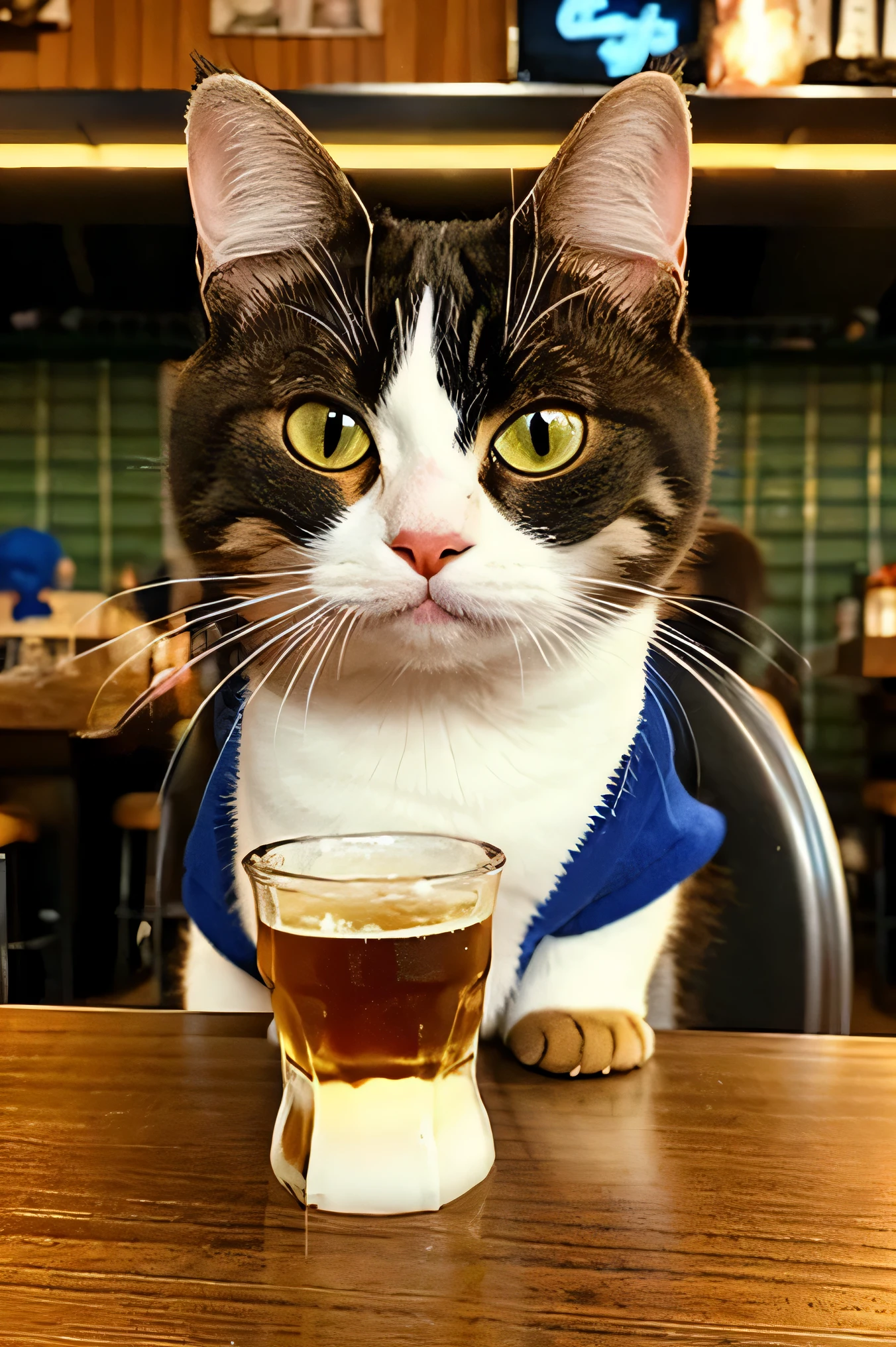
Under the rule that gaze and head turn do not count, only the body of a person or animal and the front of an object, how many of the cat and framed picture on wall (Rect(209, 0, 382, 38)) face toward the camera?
2

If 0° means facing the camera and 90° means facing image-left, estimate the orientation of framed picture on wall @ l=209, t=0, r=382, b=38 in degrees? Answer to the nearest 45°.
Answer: approximately 0°

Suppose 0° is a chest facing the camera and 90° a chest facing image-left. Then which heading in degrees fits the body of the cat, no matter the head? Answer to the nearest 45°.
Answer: approximately 0°
